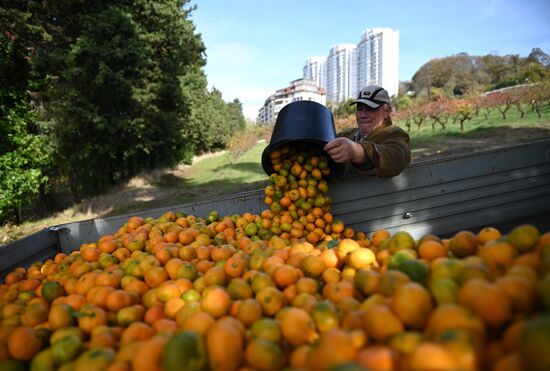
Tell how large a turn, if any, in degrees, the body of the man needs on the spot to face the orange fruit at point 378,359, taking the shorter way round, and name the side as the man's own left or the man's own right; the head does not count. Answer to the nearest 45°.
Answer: approximately 45° to the man's own left

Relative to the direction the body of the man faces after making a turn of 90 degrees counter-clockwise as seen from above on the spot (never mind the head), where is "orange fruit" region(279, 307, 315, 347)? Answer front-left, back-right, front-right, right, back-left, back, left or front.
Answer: front-right

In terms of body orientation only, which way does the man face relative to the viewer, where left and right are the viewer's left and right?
facing the viewer and to the left of the viewer

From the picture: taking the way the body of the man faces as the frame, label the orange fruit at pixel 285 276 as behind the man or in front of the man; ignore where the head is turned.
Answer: in front

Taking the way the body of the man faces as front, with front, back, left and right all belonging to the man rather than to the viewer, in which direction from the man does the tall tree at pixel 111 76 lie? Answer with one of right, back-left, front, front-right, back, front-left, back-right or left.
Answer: right

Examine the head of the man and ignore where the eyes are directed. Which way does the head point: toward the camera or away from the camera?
toward the camera

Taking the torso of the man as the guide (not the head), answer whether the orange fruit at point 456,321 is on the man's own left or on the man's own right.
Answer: on the man's own left

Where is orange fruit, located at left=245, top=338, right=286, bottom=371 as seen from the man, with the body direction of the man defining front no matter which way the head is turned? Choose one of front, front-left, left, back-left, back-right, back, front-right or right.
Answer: front-left

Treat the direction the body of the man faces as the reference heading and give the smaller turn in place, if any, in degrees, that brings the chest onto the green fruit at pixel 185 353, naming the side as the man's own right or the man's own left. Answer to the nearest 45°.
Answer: approximately 45° to the man's own left

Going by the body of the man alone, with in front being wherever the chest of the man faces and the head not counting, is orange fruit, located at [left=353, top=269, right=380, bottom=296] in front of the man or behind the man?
in front

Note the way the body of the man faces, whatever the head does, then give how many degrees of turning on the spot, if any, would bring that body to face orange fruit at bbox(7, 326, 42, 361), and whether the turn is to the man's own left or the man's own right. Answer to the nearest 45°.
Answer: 0° — they already face it

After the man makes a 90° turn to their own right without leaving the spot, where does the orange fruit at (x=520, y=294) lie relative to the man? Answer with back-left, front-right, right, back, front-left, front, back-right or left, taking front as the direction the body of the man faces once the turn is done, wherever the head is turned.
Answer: back-left

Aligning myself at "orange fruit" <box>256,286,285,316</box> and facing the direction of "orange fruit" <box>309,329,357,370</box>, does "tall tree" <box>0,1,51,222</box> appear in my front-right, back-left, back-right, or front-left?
back-right

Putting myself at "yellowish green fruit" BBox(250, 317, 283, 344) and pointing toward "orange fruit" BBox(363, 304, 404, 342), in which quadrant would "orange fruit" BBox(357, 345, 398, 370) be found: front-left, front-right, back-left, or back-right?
front-right

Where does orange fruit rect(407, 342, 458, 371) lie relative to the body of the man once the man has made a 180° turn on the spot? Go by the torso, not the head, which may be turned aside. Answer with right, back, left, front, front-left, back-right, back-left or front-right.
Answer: back-right

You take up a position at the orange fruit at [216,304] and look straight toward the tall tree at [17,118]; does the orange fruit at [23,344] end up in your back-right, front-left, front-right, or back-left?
front-left
